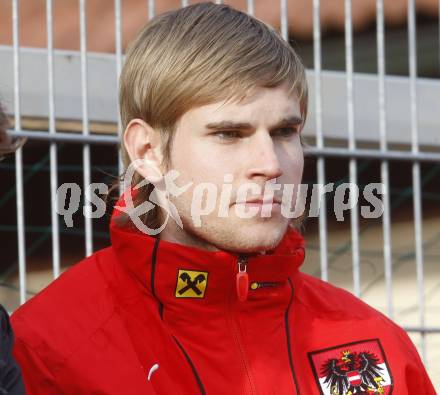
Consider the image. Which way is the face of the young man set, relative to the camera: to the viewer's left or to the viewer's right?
to the viewer's right

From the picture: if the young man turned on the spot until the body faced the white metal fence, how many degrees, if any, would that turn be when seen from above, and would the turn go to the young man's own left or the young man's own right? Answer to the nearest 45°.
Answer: approximately 135° to the young man's own left

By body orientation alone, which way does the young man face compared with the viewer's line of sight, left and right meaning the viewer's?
facing the viewer and to the right of the viewer
